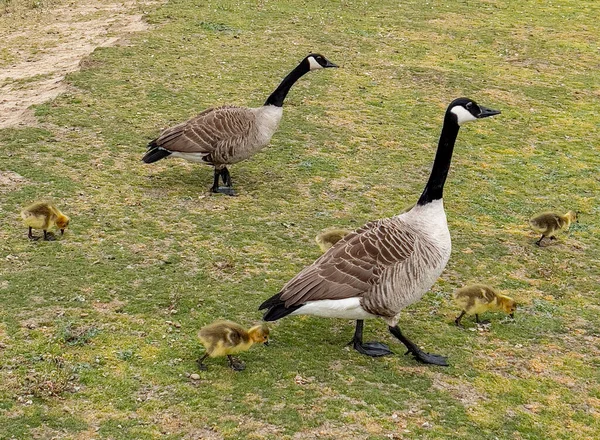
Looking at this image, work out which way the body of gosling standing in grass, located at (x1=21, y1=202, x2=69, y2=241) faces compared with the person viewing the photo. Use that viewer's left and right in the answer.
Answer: facing to the right of the viewer

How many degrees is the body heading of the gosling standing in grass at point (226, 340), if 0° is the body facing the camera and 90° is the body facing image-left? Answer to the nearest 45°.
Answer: approximately 270°

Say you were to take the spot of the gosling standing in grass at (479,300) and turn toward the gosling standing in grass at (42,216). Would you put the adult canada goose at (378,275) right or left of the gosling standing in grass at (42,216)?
left

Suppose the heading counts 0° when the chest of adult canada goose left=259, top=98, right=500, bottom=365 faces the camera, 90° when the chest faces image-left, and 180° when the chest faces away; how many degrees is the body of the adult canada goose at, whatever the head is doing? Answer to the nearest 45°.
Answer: approximately 270°

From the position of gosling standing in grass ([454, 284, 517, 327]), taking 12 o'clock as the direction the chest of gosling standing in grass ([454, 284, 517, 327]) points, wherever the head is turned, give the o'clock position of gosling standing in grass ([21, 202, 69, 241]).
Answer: gosling standing in grass ([21, 202, 69, 241]) is roughly at 6 o'clock from gosling standing in grass ([454, 284, 517, 327]).

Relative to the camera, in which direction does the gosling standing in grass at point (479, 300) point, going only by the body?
to the viewer's right

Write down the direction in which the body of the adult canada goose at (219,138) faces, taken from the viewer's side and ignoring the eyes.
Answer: to the viewer's right

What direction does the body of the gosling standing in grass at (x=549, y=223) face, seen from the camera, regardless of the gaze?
to the viewer's right

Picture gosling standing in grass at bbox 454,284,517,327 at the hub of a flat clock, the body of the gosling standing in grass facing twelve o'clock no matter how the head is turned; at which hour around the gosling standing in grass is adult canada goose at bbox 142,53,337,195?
The adult canada goose is roughly at 7 o'clock from the gosling standing in grass.

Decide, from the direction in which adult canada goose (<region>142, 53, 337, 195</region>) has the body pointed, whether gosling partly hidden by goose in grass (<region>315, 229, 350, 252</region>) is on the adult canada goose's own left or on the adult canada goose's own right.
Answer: on the adult canada goose's own right

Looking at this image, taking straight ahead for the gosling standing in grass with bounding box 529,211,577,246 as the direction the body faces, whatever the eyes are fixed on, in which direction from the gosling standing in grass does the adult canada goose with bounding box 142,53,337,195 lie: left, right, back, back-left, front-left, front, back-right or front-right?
back
